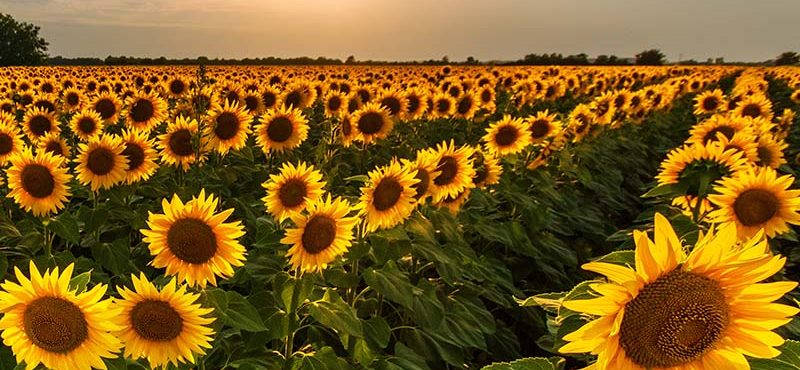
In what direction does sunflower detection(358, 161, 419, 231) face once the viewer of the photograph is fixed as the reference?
facing the viewer

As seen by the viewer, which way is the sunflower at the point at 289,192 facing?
toward the camera

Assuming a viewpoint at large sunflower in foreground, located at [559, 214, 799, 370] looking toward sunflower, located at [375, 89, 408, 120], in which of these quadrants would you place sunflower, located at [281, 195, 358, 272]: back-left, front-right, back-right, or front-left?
front-left

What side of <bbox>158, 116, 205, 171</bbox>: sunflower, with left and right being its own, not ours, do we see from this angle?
front

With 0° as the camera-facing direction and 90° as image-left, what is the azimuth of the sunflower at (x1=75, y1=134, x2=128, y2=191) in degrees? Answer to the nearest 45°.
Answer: approximately 0°

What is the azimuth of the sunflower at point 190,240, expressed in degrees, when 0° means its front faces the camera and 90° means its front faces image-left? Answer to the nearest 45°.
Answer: approximately 0°

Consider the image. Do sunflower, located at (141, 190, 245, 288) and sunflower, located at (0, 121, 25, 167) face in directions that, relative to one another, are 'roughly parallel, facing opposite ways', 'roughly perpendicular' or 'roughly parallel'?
roughly parallel

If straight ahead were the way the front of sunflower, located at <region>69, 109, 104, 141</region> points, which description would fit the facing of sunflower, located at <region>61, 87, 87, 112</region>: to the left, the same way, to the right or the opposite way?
the same way

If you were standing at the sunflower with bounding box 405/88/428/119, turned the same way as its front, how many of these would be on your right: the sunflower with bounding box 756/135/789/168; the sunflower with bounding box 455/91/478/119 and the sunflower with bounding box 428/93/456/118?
0

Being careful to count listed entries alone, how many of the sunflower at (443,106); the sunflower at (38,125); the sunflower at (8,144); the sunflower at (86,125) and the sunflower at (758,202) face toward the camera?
5

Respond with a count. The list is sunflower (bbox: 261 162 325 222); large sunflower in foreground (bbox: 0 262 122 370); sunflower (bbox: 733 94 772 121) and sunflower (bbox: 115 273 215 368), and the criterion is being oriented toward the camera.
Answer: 4

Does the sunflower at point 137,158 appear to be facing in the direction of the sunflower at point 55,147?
no

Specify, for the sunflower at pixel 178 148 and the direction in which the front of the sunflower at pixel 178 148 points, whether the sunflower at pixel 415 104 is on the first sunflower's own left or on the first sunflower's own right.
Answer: on the first sunflower's own left

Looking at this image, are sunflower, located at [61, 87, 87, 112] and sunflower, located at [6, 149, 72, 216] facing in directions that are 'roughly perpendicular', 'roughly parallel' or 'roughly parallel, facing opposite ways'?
roughly parallel
